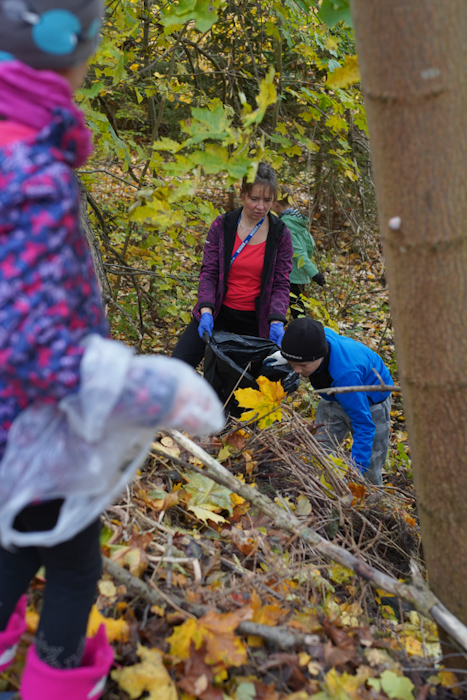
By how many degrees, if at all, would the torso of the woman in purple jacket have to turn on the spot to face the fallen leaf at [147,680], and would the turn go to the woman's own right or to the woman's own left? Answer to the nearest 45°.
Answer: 0° — they already face it

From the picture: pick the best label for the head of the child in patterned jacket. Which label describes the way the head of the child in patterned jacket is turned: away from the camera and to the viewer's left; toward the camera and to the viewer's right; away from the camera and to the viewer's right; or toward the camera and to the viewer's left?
away from the camera and to the viewer's right

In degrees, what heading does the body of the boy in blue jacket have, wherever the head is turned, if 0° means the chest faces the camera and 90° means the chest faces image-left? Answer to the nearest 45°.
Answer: approximately 45°

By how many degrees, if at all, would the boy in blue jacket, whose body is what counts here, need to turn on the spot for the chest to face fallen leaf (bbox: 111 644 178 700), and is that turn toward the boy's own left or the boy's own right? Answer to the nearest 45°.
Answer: approximately 45° to the boy's own left

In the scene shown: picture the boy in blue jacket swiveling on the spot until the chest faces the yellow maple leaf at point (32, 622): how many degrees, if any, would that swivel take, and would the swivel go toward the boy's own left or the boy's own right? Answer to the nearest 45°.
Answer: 0° — they already face it

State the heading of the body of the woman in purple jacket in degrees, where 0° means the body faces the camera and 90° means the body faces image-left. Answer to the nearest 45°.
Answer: approximately 0°

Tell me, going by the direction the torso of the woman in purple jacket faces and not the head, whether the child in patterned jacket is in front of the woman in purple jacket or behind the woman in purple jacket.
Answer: in front

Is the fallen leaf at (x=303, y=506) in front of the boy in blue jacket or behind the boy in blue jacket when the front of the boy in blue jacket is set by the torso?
in front

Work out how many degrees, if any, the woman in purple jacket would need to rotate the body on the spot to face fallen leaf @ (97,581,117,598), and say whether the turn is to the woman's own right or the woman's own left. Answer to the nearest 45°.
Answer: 0° — they already face it

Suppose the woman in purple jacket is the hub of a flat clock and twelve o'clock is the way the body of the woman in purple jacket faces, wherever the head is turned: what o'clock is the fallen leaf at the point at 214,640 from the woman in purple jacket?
The fallen leaf is roughly at 12 o'clock from the woman in purple jacket.

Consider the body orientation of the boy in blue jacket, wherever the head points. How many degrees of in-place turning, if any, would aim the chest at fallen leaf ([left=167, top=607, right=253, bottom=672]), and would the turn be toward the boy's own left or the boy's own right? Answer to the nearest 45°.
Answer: approximately 45° to the boy's own left

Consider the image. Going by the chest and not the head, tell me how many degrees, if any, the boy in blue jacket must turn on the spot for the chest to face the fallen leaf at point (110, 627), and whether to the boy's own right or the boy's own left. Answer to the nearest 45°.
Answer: approximately 45° to the boy's own left
